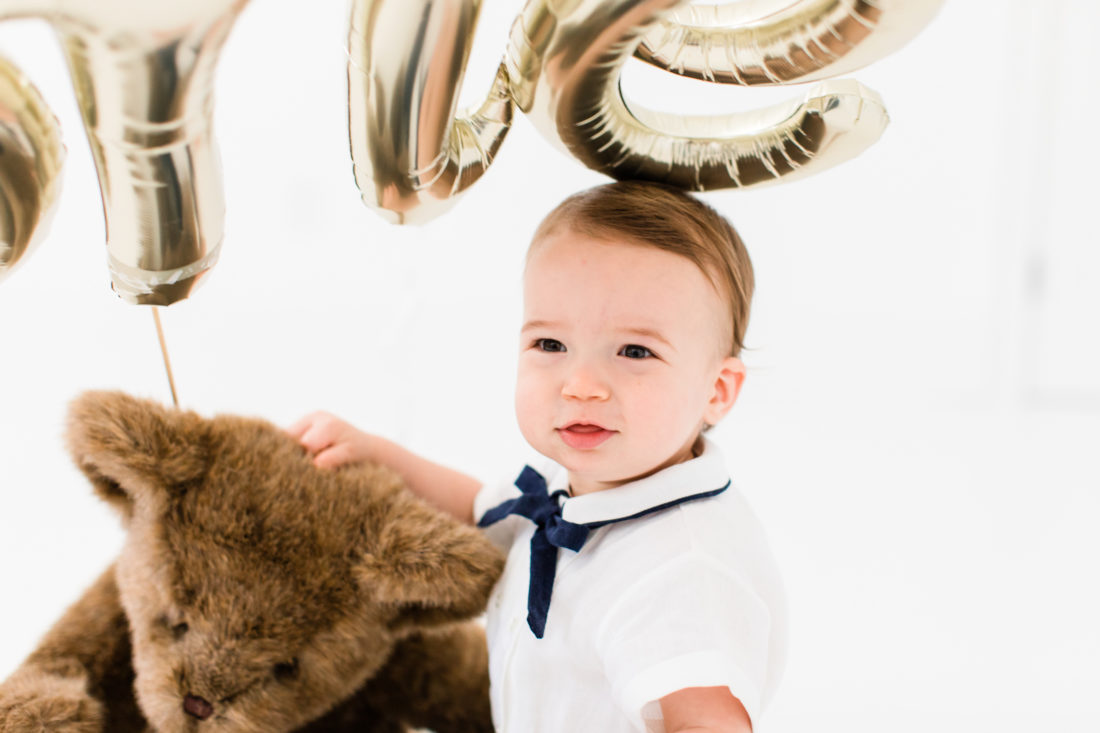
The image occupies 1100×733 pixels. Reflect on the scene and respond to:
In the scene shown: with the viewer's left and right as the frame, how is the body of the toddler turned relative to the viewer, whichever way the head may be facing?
facing the viewer and to the left of the viewer

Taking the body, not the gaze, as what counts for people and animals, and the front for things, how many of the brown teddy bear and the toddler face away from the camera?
0

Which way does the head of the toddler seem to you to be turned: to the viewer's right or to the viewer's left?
to the viewer's left

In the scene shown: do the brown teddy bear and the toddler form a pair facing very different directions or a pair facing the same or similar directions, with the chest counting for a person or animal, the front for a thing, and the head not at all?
same or similar directions

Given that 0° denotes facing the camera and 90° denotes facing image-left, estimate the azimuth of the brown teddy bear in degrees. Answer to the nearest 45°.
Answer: approximately 45°
